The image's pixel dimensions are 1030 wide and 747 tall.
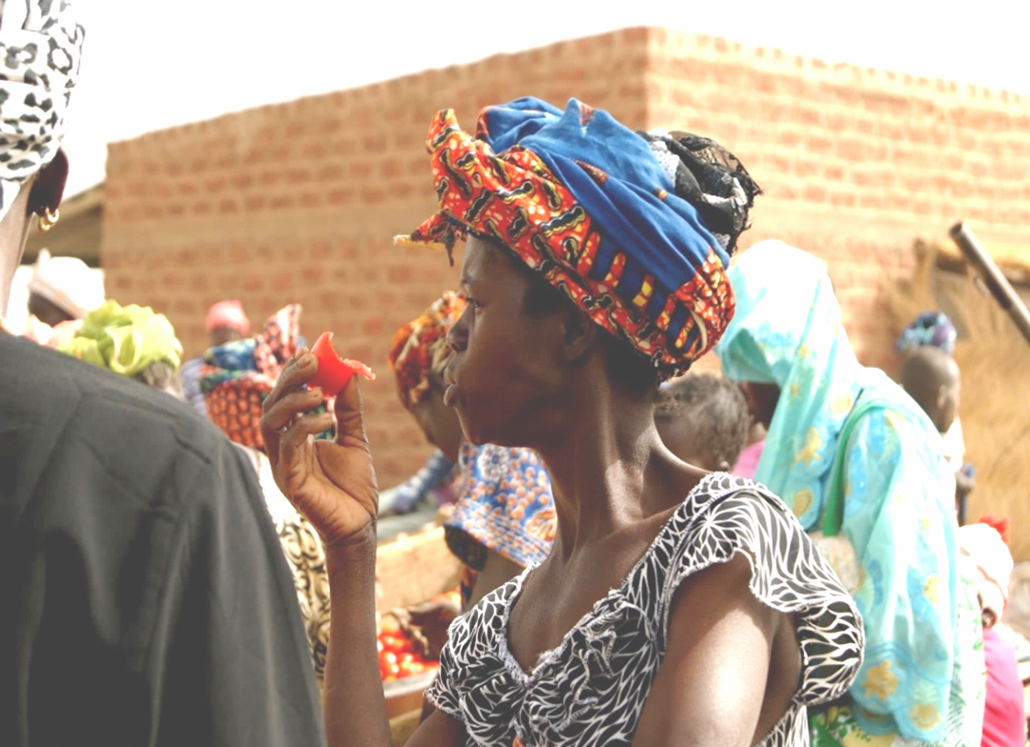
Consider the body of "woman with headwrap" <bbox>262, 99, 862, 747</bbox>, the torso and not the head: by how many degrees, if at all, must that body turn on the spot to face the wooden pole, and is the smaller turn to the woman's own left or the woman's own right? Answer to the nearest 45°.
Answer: approximately 180°

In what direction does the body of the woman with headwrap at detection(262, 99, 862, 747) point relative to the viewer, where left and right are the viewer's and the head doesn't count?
facing the viewer and to the left of the viewer

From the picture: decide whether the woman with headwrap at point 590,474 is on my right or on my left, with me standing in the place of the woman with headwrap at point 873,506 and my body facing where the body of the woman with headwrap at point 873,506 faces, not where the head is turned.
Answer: on my left

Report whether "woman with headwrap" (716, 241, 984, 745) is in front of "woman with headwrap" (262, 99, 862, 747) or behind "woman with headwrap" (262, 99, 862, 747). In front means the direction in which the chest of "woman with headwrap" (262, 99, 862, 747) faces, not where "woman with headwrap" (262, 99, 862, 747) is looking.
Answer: behind

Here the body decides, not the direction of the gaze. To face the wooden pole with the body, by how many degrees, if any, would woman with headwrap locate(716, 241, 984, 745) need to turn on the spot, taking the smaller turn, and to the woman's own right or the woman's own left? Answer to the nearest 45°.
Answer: approximately 90° to the woman's own right

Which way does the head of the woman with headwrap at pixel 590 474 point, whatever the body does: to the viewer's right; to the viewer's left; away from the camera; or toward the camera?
to the viewer's left

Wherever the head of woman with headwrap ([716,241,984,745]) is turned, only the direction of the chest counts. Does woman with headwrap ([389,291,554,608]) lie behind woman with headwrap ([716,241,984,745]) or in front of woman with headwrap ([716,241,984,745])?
in front

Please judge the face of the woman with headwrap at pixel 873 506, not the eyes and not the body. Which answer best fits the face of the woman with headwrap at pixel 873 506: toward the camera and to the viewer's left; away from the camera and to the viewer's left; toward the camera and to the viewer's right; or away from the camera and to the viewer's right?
away from the camera and to the viewer's left

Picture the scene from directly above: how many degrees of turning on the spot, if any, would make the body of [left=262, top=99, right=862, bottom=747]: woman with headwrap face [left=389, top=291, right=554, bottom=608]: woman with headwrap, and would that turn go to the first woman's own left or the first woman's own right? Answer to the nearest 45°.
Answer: approximately 135° to the first woman's own right

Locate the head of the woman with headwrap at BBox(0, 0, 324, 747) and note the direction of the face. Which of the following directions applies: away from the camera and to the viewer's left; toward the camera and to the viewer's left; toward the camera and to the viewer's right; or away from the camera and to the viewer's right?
away from the camera and to the viewer's left

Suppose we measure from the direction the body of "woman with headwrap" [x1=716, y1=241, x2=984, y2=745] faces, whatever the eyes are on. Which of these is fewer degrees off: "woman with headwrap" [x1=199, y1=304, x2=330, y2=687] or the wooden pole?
the woman with headwrap
